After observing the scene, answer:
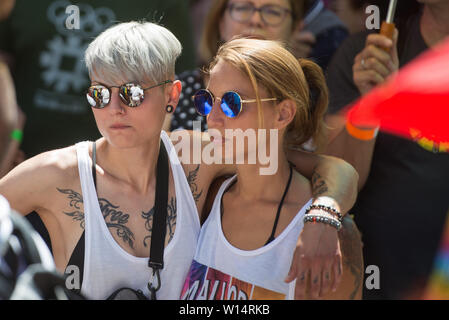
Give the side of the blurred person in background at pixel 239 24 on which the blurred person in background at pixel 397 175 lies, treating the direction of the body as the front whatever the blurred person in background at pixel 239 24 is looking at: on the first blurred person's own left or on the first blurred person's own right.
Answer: on the first blurred person's own left

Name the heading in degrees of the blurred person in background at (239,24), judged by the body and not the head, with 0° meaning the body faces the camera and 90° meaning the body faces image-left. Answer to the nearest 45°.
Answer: approximately 0°

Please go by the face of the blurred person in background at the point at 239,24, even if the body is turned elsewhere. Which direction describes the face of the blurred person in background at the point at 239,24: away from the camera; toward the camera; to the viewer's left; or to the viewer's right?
toward the camera
